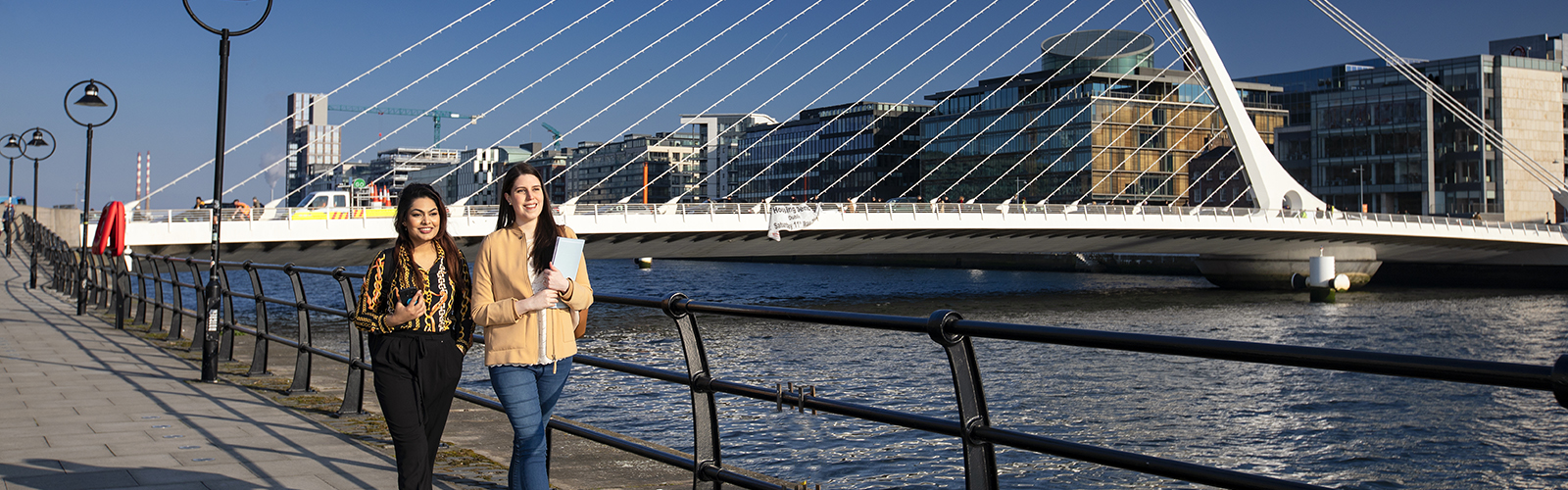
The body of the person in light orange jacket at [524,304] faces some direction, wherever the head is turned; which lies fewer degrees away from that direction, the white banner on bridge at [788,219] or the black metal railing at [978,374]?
the black metal railing

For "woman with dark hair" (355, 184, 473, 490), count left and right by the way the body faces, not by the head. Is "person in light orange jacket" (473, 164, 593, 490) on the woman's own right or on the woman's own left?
on the woman's own left

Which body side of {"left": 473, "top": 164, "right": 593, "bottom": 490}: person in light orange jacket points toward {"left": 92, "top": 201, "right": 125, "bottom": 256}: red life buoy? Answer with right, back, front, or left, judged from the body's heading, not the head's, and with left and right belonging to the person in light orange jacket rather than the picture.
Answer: back

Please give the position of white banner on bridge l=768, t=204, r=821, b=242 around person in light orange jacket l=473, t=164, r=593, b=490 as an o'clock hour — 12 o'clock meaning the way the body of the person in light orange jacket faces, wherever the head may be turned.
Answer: The white banner on bridge is roughly at 8 o'clock from the person in light orange jacket.

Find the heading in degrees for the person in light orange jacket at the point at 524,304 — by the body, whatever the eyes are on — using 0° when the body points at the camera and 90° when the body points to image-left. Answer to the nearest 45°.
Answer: approximately 315°

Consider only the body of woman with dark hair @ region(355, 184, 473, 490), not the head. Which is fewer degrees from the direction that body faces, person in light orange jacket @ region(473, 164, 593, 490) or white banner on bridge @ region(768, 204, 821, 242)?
the person in light orange jacket

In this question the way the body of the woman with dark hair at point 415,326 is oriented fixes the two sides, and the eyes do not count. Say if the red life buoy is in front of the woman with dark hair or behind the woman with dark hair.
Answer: behind

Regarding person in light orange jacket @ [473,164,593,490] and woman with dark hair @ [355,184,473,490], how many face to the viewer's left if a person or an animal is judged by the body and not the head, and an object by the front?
0

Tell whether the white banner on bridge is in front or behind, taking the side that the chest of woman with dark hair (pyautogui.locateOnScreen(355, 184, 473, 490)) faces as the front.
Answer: behind
